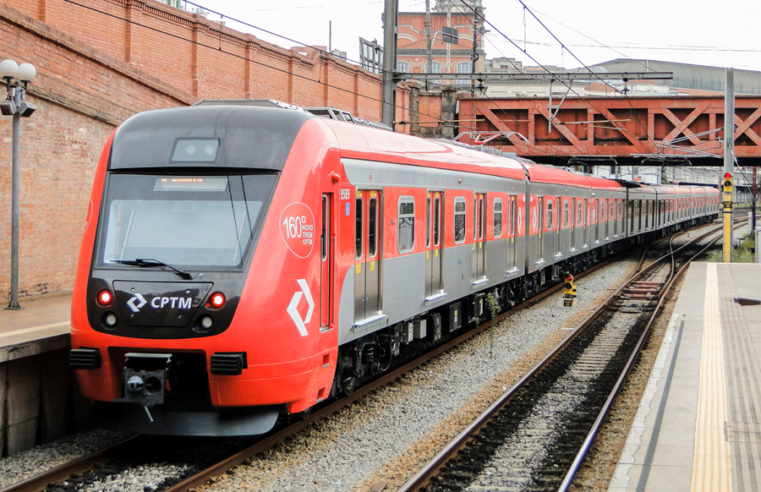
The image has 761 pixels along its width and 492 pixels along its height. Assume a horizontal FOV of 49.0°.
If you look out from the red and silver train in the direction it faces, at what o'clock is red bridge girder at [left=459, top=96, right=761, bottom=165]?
The red bridge girder is roughly at 5 o'clock from the red and silver train.

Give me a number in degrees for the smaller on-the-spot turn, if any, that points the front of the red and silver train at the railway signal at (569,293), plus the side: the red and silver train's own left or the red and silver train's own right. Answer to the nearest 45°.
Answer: approximately 180°

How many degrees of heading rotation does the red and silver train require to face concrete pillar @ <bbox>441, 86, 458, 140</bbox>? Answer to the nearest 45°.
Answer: approximately 135° to its right

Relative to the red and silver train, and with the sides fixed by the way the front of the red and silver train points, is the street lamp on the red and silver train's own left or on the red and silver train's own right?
on the red and silver train's own right

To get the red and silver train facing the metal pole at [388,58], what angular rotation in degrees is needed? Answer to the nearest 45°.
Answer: approximately 135° to its right

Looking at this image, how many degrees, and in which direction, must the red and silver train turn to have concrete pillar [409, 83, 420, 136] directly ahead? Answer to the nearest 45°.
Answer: approximately 135° to its right

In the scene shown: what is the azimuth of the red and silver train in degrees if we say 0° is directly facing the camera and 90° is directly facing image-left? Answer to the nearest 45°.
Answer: approximately 45°
